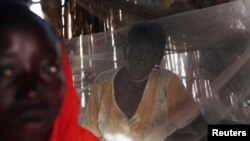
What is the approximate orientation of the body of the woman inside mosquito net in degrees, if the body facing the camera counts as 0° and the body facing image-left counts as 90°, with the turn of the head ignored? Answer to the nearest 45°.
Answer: approximately 0°

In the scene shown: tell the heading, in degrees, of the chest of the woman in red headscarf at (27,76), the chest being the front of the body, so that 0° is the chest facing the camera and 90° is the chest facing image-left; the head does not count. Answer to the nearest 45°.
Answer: approximately 0°

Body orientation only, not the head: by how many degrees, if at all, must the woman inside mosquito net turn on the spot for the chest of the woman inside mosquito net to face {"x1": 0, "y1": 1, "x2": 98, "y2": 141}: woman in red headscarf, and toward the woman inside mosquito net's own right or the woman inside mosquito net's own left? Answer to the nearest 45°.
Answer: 0° — they already face them

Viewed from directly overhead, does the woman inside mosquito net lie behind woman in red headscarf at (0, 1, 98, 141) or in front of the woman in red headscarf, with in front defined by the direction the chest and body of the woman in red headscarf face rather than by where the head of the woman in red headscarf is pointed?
behind

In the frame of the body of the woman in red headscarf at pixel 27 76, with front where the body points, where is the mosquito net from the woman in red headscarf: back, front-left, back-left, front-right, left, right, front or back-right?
back-left

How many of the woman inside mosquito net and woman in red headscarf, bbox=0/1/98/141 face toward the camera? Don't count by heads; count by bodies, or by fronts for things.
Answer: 2
